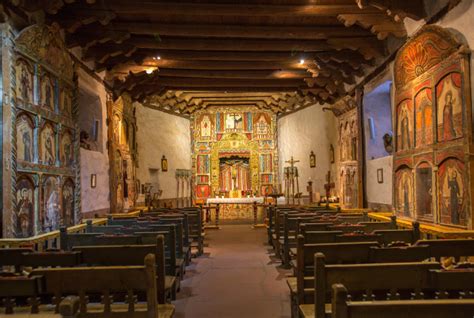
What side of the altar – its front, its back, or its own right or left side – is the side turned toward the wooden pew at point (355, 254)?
front

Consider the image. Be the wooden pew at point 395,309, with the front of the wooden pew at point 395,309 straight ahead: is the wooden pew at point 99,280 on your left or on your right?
on your left

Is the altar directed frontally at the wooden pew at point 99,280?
yes

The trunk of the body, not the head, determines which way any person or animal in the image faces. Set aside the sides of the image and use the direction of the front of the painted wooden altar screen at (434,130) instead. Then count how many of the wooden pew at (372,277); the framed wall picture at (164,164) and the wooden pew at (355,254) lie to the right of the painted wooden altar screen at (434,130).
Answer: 1

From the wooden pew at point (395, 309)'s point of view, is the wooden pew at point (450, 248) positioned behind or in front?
in front

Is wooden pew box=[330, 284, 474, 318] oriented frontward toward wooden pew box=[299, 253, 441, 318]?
yes

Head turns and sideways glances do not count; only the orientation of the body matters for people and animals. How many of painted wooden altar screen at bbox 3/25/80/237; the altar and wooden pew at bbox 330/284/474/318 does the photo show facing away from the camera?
1

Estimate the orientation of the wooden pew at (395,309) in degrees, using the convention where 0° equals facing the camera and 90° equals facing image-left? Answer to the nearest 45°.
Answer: approximately 180°

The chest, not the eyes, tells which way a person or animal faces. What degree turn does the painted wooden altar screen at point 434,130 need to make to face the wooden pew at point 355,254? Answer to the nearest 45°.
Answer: approximately 45° to its left
